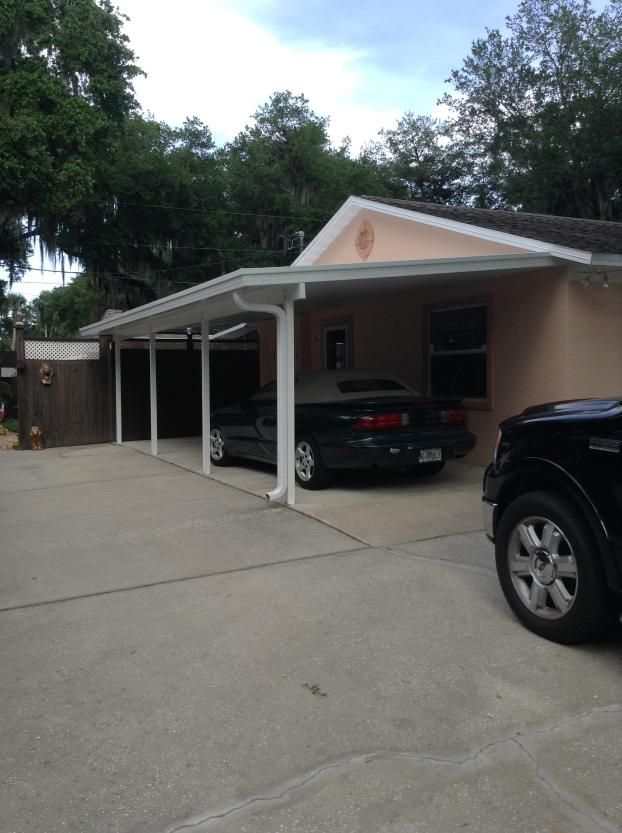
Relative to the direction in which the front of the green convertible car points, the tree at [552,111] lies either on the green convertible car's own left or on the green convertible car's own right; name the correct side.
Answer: on the green convertible car's own right

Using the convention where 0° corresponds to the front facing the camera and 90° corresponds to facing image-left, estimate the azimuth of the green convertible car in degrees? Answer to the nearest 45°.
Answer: approximately 135°

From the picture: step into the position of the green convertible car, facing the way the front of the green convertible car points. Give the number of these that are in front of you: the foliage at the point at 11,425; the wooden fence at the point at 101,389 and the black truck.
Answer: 2

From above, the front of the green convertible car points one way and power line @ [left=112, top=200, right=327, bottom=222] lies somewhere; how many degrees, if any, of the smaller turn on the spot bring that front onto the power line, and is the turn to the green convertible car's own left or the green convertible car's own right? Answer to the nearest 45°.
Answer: approximately 45° to the green convertible car's own right

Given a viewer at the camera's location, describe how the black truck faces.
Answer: facing away from the viewer and to the left of the viewer

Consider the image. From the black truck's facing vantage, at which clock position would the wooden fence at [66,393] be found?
The wooden fence is roughly at 12 o'clock from the black truck.

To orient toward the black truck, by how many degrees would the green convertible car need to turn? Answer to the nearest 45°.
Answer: approximately 135° to its left
